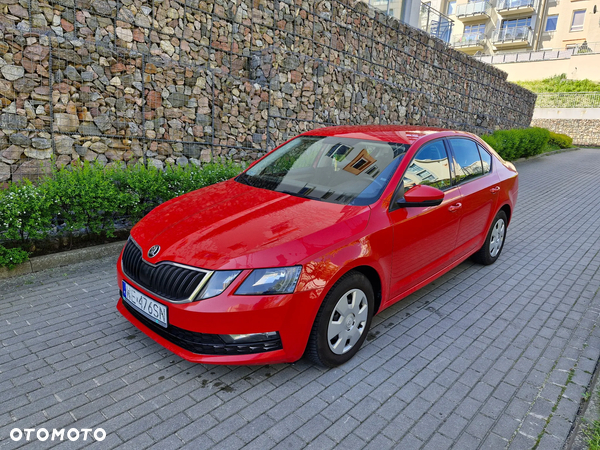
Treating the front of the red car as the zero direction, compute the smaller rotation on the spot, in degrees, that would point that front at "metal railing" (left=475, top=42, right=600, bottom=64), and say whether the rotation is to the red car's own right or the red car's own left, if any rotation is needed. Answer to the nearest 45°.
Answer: approximately 180°

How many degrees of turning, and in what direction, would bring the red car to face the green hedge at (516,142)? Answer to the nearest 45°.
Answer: approximately 180°

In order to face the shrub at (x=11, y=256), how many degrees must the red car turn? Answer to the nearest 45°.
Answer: approximately 45° to its right

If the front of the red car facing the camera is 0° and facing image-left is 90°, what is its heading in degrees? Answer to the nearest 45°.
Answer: approximately 45°

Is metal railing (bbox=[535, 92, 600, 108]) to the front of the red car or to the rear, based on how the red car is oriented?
to the rear

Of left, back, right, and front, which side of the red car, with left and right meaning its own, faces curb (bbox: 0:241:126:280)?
right

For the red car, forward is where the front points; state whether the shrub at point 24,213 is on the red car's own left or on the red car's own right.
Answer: on the red car's own right

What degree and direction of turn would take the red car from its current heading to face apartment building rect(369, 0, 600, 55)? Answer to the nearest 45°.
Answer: approximately 180°

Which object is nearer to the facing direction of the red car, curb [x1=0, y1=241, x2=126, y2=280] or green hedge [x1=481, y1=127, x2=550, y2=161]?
the curb

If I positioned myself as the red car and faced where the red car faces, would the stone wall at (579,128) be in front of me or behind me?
behind

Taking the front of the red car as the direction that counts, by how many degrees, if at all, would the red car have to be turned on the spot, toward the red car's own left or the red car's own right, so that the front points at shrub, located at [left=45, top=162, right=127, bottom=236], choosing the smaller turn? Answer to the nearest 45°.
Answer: approximately 90° to the red car's own right

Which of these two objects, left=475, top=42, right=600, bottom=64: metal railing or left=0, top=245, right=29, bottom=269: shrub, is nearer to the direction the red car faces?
the shrub
